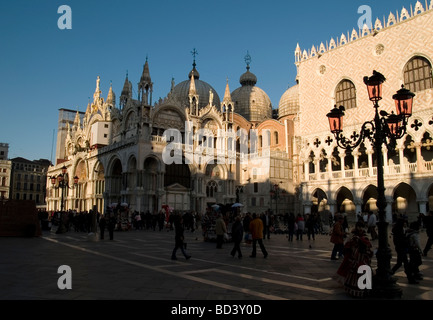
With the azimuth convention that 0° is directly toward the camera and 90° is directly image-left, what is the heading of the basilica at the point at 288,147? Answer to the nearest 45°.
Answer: approximately 45°
